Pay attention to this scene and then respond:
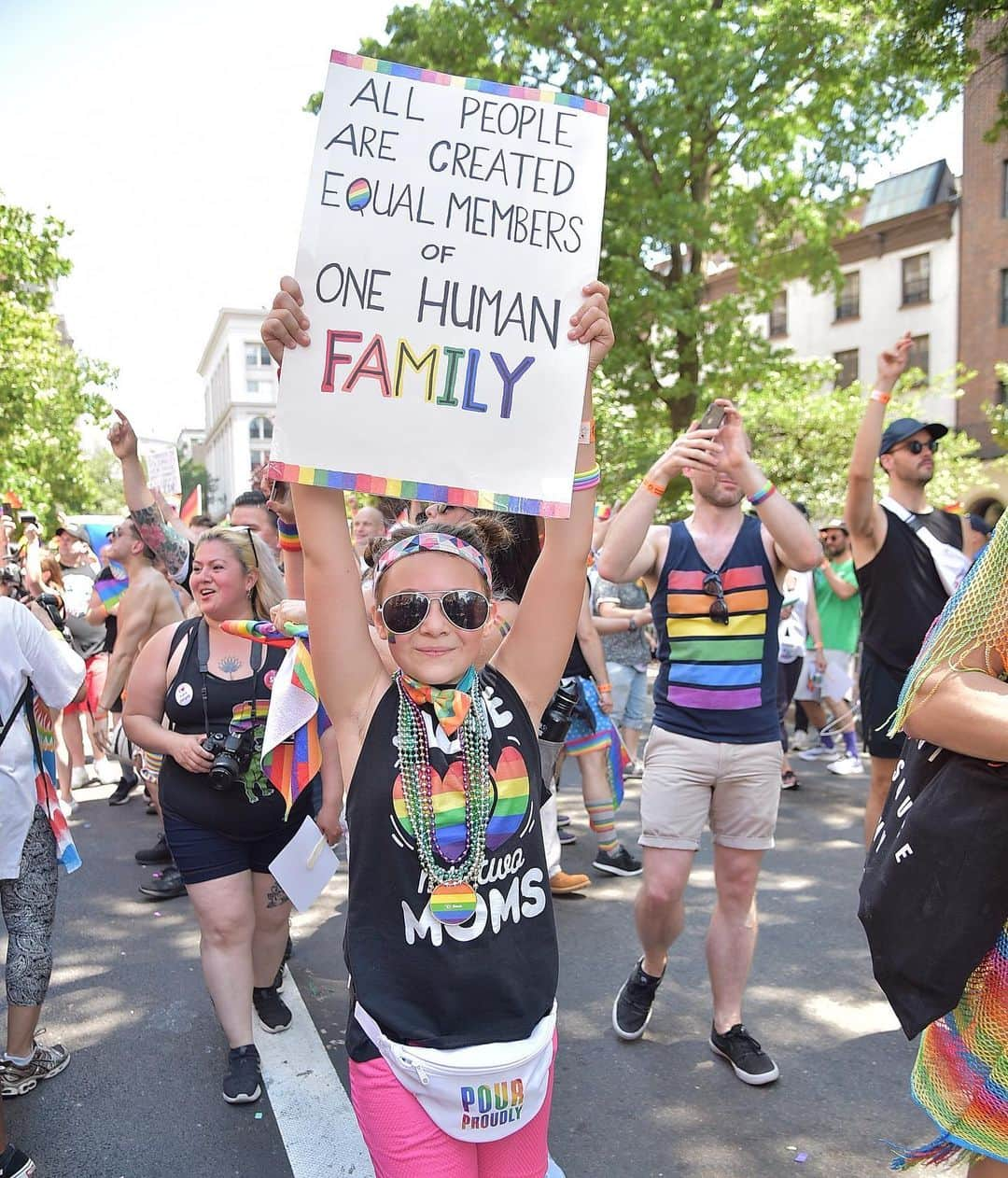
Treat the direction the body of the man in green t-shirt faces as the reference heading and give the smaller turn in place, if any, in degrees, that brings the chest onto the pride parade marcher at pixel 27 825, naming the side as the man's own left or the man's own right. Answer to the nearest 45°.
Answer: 0° — they already face them

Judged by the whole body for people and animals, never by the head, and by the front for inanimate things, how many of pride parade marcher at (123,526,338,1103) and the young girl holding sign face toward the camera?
2

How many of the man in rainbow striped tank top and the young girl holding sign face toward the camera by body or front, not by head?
2

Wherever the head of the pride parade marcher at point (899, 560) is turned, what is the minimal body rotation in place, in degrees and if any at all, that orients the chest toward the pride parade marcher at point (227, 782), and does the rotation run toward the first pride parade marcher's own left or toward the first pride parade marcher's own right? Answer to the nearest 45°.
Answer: approximately 90° to the first pride parade marcher's own right

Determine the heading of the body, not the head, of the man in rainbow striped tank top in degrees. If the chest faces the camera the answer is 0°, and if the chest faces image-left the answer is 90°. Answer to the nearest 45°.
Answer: approximately 0°

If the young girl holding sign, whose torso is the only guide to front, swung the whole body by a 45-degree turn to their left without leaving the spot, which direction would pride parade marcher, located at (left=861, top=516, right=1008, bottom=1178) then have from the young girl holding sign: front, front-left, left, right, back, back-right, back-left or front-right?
front-left

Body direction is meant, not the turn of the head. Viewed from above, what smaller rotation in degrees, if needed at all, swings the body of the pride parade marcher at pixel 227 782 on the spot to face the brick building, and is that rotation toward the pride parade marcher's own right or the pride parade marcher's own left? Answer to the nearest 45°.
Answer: approximately 135° to the pride parade marcher's own left

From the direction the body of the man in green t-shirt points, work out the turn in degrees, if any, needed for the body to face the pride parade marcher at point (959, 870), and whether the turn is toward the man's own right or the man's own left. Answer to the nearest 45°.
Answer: approximately 45° to the man's own left
